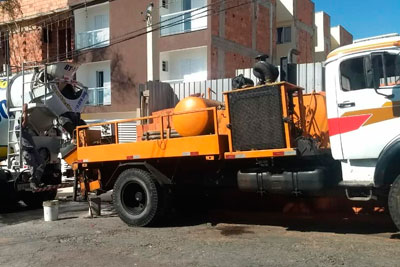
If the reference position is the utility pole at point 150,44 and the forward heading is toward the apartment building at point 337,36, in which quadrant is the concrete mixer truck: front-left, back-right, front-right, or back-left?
back-right

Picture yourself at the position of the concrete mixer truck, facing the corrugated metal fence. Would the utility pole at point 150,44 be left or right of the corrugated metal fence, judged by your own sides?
left

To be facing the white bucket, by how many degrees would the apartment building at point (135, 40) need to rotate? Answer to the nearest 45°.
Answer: approximately 45° to its left

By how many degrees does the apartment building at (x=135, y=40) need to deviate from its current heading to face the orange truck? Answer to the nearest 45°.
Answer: approximately 45° to its left

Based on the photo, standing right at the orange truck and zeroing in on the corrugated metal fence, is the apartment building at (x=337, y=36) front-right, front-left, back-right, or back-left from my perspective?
front-right

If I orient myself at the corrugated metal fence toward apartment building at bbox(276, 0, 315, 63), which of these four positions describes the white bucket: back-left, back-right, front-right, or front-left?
back-left

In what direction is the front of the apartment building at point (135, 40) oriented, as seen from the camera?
facing the viewer and to the left of the viewer

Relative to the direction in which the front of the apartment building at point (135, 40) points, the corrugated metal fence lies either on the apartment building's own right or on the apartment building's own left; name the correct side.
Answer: on the apartment building's own left

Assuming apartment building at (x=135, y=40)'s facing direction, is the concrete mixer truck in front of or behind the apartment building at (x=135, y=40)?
in front
